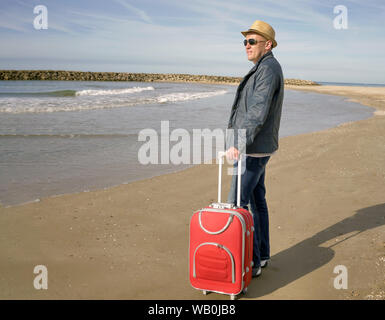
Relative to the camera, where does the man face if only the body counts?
to the viewer's left
